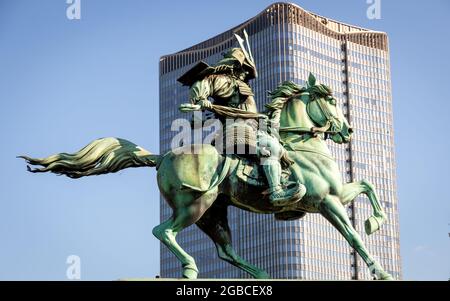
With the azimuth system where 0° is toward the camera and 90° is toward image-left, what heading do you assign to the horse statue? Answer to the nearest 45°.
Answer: approximately 270°
